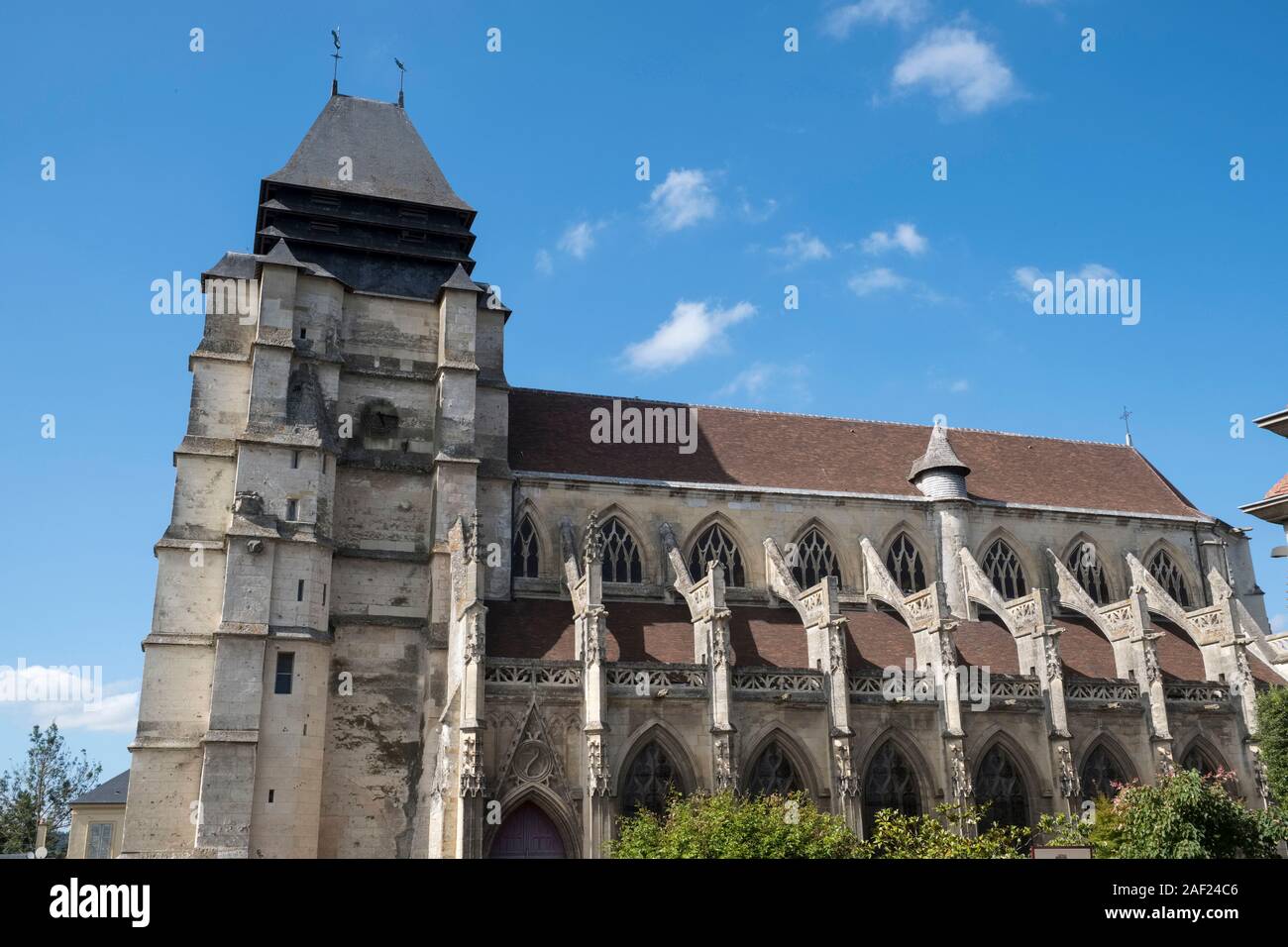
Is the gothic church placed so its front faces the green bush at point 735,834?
yes

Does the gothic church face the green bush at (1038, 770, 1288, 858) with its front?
no

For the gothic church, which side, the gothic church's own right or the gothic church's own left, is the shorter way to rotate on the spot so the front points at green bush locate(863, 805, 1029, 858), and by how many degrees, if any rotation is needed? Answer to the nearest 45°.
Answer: approximately 135° to the gothic church's own left

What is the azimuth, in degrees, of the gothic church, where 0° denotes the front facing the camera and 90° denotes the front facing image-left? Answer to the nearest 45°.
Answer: approximately 90°

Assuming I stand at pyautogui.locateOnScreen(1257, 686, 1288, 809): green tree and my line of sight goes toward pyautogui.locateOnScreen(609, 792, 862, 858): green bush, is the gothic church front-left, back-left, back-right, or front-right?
front-right

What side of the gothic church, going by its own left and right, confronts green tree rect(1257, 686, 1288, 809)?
back

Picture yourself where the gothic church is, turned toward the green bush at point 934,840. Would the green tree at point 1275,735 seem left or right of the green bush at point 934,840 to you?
left
